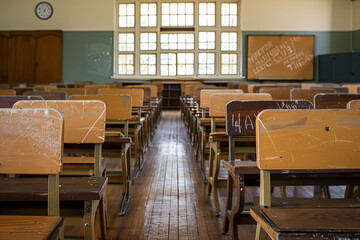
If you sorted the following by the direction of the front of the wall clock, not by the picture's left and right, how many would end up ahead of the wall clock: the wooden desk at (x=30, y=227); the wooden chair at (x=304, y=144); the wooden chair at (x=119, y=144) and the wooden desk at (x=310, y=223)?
4

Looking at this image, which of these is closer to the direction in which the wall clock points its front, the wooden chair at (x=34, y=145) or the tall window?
the wooden chair

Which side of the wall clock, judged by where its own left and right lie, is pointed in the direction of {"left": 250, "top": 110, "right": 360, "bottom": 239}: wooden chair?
front

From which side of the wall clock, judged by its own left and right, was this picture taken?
front
